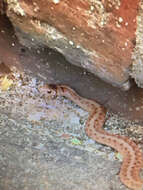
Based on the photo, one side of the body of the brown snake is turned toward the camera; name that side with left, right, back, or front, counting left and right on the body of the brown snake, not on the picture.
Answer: left
